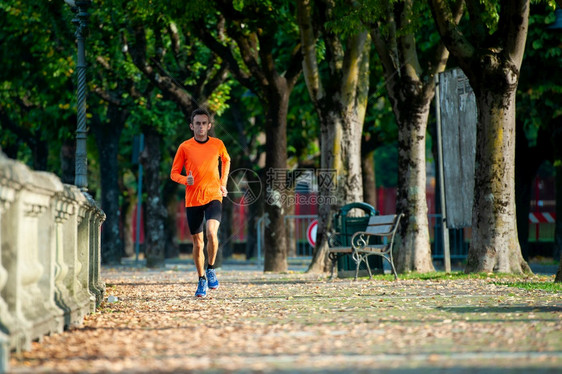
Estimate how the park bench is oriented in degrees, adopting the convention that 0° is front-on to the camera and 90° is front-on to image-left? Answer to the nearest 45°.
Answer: approximately 45°

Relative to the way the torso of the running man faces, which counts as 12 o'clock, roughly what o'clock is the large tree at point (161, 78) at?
The large tree is roughly at 6 o'clock from the running man.

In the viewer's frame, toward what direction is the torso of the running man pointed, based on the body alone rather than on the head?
toward the camera

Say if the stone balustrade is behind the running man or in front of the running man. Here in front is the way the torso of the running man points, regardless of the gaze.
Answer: in front

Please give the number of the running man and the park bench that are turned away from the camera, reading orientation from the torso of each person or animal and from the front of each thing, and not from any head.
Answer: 0
